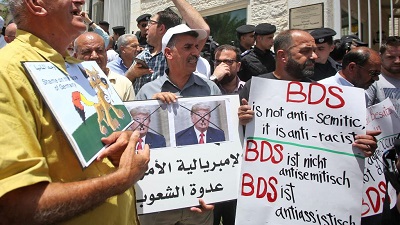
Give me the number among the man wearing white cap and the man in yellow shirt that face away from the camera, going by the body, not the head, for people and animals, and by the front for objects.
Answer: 0

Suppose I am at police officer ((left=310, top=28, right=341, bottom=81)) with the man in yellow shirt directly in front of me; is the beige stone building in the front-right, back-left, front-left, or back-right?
back-right

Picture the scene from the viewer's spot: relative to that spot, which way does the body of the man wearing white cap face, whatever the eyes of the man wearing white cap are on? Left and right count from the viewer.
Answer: facing the viewer and to the right of the viewer

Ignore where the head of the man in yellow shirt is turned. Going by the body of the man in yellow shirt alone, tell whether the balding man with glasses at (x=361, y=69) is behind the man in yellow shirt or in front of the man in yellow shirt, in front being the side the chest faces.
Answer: in front

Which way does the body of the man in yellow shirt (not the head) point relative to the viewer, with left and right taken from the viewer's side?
facing to the right of the viewer
